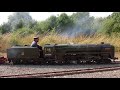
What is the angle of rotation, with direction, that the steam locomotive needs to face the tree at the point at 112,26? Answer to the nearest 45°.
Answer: approximately 45° to its left

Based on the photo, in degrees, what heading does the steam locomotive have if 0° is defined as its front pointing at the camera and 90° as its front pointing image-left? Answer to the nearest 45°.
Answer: approximately 270°
